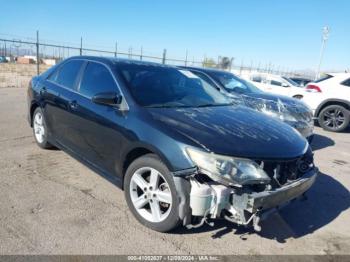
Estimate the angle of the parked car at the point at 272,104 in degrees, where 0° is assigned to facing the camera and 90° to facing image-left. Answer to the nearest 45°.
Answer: approximately 315°

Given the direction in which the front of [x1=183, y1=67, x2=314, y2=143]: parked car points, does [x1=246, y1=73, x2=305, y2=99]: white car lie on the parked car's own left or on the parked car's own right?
on the parked car's own left

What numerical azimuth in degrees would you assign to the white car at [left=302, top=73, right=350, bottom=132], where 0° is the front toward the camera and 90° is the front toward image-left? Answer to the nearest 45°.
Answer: approximately 270°

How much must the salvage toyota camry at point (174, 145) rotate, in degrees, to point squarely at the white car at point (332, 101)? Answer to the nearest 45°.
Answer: approximately 90° to its left

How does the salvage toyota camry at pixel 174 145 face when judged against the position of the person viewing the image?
facing the viewer and to the right of the viewer

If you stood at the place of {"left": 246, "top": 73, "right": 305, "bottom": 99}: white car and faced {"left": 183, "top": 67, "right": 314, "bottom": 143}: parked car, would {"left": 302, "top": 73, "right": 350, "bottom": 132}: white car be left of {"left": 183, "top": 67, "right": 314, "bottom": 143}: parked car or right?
left

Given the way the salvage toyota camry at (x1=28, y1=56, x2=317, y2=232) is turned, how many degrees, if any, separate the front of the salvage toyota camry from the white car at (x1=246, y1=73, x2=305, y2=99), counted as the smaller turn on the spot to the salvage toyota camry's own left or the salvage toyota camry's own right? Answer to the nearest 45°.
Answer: approximately 135° to the salvage toyota camry's own left

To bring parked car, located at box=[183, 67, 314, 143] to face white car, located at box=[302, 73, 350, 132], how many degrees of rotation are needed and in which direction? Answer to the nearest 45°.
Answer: approximately 90° to its left
